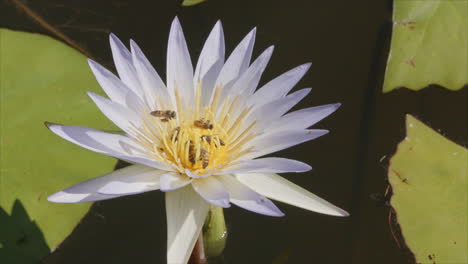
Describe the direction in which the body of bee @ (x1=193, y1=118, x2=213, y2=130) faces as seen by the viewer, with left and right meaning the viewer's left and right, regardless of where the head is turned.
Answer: facing to the right of the viewer

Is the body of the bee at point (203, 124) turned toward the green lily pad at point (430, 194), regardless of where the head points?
yes
